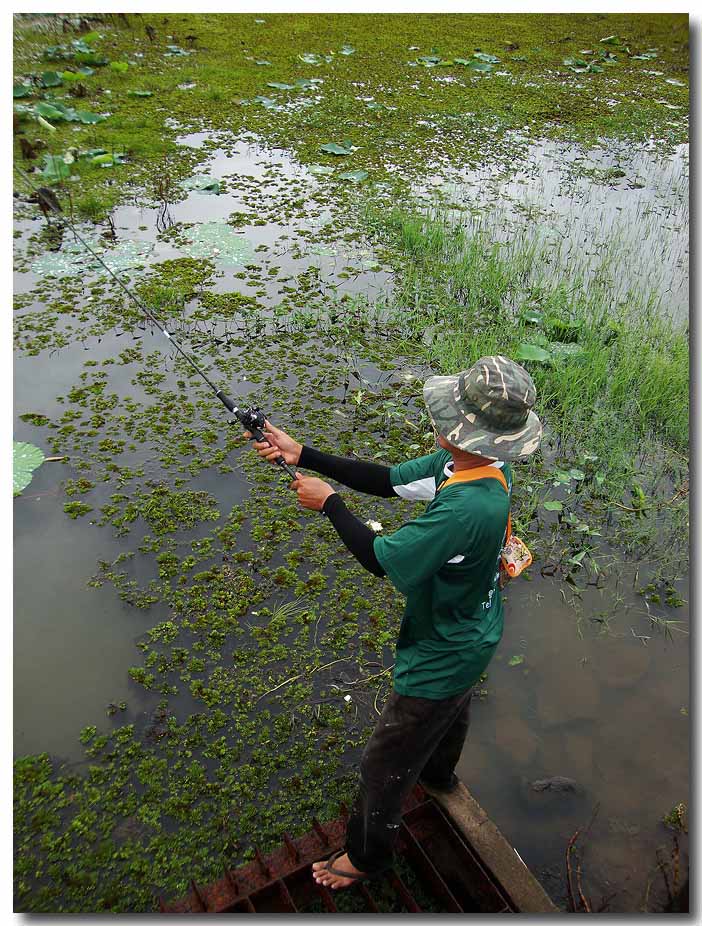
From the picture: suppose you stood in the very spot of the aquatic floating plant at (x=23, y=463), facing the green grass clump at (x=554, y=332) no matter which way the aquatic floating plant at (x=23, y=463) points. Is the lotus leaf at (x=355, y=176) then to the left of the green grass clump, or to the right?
left

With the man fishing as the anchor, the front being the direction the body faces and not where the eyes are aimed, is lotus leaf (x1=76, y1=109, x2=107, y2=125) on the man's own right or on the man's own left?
on the man's own right

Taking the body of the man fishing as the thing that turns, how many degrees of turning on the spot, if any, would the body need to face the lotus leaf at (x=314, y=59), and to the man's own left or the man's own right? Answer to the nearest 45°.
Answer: approximately 90° to the man's own right

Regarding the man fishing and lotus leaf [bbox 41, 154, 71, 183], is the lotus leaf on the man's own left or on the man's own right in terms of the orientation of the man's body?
on the man's own right

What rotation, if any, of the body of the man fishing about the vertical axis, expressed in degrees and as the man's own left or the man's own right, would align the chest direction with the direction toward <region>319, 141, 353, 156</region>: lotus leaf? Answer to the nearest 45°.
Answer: approximately 90° to the man's own right

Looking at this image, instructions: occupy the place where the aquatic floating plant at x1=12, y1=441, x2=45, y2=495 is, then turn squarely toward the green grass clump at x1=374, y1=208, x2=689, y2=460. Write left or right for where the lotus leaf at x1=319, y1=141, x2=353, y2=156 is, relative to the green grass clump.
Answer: left

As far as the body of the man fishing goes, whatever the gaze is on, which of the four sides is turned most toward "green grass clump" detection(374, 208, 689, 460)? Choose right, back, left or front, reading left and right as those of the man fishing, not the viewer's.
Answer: right

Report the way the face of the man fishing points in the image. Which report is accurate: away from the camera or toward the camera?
away from the camera

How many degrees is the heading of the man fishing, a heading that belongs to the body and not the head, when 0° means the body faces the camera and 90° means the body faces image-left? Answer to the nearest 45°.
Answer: approximately 90°

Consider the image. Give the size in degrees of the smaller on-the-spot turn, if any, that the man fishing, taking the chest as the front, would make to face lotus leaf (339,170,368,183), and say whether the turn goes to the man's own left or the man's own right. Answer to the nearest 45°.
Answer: approximately 90° to the man's own right
